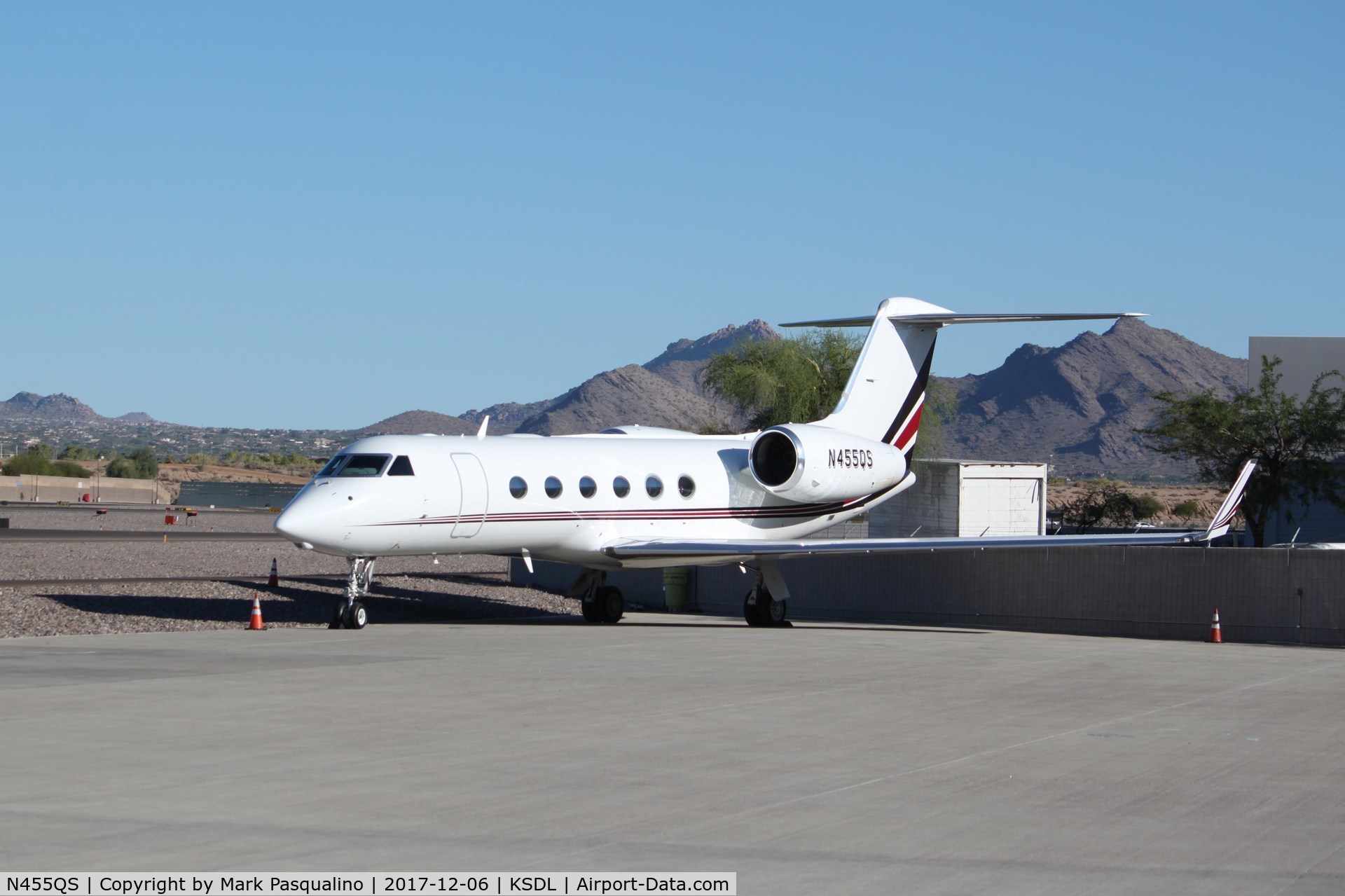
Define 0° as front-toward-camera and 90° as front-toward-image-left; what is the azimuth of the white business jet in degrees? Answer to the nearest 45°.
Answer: approximately 45°

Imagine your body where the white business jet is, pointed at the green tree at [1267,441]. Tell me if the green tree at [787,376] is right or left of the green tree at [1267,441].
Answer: left

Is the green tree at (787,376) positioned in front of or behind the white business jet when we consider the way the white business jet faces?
behind

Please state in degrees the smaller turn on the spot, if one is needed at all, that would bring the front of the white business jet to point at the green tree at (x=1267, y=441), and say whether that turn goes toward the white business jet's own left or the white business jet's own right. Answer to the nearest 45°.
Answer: approximately 180°
